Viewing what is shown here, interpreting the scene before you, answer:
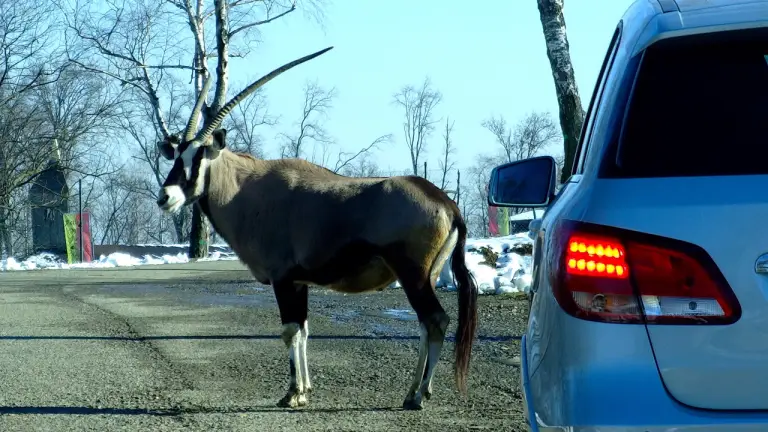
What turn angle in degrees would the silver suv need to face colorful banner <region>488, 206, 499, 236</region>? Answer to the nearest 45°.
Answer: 0° — it already faces it

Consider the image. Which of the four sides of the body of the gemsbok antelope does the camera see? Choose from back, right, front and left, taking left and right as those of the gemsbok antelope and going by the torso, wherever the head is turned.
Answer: left

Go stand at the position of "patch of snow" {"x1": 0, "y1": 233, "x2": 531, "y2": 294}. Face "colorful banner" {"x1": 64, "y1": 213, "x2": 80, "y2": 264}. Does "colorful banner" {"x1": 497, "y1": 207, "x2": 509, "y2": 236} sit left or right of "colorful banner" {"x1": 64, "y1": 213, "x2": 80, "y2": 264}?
right

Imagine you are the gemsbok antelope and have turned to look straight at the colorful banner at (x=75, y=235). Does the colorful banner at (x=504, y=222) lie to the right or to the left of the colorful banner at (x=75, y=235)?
right

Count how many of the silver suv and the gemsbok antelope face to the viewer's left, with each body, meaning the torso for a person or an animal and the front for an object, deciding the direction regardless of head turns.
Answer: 1

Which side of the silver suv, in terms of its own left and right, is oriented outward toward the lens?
back

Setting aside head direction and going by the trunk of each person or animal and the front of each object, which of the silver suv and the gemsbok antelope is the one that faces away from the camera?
the silver suv

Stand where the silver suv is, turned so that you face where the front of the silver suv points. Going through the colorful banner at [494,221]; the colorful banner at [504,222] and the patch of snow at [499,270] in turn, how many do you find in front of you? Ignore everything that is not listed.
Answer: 3
